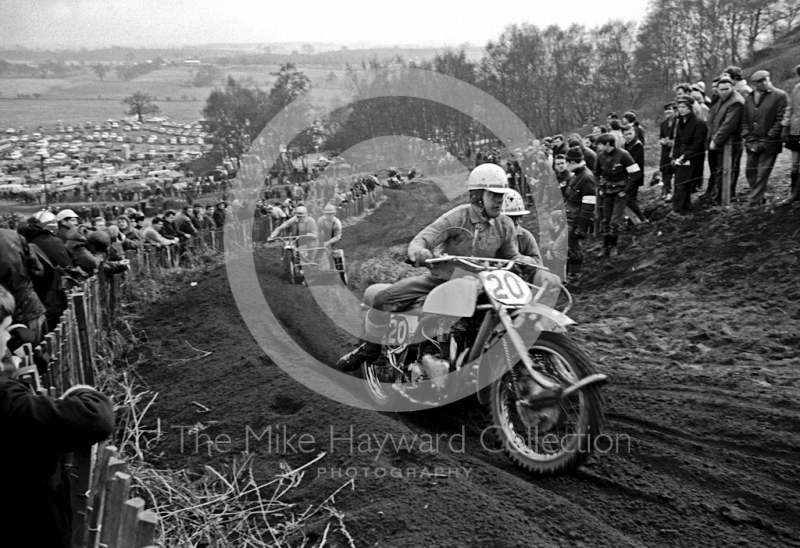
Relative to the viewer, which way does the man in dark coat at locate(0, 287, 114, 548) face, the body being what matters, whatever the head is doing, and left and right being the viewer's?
facing to the right of the viewer

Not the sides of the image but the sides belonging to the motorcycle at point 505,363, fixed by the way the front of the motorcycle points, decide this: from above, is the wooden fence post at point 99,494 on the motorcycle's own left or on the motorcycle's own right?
on the motorcycle's own right

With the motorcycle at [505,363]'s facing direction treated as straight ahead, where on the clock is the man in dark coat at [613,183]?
The man in dark coat is roughly at 8 o'clock from the motorcycle.

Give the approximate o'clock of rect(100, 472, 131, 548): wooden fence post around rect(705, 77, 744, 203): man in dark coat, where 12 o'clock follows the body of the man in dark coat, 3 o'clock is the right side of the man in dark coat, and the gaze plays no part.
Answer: The wooden fence post is roughly at 11 o'clock from the man in dark coat.

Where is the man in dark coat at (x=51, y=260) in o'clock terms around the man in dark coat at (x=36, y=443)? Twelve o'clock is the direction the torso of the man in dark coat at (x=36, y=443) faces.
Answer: the man in dark coat at (x=51, y=260) is roughly at 9 o'clock from the man in dark coat at (x=36, y=443).

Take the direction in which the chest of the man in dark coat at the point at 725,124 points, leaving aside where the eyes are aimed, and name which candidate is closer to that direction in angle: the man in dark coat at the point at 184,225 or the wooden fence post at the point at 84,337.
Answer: the wooden fence post

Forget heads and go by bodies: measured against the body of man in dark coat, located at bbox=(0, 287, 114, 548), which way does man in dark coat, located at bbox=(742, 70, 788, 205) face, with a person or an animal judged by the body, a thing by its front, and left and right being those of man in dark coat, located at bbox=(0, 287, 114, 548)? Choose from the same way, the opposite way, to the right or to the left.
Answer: the opposite way

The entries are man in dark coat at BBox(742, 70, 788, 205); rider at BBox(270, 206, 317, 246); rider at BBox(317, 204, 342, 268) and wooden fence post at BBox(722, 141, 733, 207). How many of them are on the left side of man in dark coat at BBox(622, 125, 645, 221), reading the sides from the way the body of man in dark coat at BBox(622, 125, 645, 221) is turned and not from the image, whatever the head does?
2

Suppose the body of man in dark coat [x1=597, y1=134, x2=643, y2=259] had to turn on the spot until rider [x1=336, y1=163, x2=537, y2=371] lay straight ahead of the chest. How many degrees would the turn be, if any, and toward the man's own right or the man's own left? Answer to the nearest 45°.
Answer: approximately 45° to the man's own left

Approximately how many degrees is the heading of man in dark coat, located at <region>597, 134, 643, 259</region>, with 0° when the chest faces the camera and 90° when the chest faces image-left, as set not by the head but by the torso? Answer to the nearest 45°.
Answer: approximately 45°
